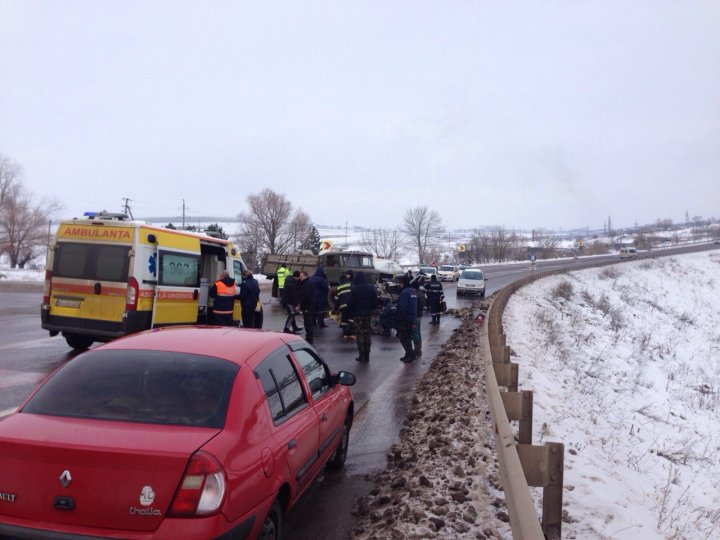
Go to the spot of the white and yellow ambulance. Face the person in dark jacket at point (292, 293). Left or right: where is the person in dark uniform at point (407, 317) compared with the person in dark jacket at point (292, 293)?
right

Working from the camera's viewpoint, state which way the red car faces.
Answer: facing away from the viewer and to the right of the viewer

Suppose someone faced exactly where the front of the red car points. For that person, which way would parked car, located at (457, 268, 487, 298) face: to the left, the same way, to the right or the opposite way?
the opposite way

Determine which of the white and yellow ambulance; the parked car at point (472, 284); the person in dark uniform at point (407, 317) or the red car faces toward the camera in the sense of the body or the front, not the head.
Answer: the parked car

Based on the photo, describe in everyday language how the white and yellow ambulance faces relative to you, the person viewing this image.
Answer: facing away from the viewer and to the right of the viewer

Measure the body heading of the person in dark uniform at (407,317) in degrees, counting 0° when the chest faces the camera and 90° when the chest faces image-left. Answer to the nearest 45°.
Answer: approximately 90°
